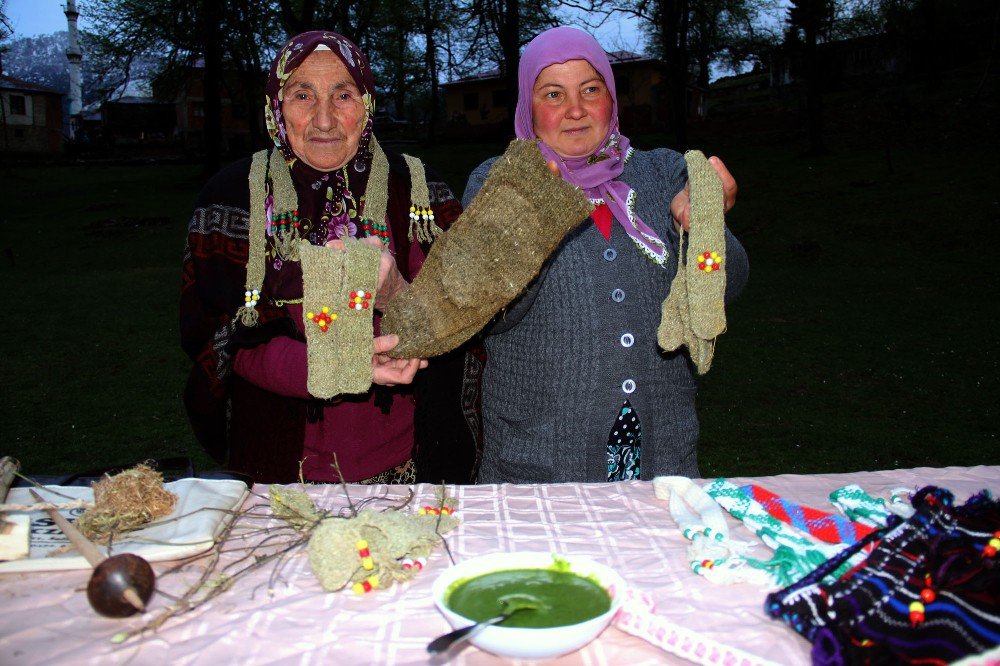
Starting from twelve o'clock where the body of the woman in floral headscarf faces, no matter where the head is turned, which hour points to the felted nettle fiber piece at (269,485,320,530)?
The felted nettle fiber piece is roughly at 12 o'clock from the woman in floral headscarf.

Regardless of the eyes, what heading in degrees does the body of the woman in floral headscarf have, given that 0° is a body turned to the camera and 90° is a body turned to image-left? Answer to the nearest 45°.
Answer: approximately 0°

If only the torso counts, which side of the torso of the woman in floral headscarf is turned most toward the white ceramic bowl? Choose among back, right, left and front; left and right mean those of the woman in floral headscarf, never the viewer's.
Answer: front

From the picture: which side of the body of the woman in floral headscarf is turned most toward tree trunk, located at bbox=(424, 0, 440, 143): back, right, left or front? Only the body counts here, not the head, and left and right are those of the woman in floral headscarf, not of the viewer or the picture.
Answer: back

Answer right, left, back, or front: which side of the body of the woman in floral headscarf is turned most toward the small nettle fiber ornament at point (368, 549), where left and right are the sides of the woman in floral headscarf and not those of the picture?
front

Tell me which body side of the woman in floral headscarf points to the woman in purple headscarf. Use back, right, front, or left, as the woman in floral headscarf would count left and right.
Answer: left

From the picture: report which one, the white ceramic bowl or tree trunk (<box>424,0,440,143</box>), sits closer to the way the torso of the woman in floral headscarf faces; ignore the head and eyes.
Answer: the white ceramic bowl

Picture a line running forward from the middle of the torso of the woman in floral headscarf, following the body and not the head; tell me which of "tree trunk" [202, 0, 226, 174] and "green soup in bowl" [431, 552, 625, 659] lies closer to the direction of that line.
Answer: the green soup in bowl

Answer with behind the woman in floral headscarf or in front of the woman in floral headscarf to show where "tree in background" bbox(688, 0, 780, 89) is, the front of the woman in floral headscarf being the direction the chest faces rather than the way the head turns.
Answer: behind

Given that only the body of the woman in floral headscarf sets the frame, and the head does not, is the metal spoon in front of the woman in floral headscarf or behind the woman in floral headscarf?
in front

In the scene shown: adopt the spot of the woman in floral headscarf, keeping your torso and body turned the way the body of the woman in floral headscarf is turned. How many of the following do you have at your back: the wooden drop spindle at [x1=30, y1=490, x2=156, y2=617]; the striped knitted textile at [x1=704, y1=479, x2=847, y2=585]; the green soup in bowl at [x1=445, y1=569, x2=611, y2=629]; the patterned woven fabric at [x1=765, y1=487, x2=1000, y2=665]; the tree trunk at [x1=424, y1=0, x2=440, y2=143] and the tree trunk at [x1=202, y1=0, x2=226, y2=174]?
2

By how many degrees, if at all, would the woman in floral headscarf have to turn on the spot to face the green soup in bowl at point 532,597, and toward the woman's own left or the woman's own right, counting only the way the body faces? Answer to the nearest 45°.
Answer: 0° — they already face it

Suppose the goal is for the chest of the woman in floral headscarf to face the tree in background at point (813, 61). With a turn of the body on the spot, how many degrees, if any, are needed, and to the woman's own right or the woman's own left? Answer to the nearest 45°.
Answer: approximately 135° to the woman's own left
